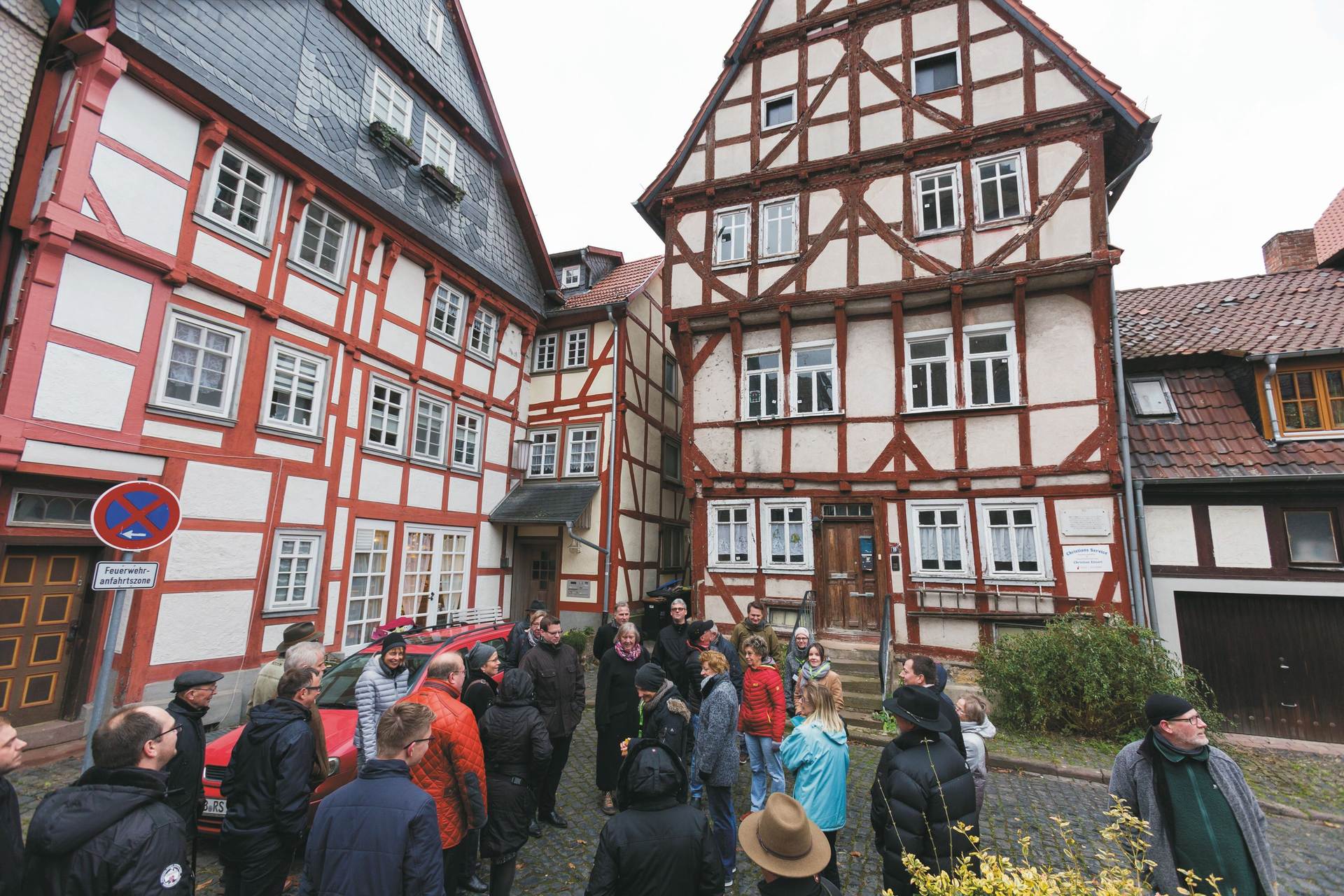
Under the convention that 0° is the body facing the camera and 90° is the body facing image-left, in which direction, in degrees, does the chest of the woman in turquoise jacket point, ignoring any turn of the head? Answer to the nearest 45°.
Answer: approximately 135°

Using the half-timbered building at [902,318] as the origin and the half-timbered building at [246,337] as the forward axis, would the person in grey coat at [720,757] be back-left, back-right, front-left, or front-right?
front-left

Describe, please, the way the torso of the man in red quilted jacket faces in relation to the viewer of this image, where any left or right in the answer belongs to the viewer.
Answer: facing away from the viewer and to the right of the viewer

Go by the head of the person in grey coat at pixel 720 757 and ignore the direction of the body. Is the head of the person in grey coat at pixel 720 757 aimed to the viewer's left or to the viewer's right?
to the viewer's left

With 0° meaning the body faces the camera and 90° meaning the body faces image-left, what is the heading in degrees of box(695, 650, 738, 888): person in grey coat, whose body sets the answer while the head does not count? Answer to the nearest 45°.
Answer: approximately 90°

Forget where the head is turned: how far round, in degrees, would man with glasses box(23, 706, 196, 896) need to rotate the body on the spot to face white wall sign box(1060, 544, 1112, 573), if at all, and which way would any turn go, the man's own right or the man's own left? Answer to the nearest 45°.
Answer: approximately 45° to the man's own right

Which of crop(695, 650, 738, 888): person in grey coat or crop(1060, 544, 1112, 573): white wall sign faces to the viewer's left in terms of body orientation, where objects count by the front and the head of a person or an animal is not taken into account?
the person in grey coat

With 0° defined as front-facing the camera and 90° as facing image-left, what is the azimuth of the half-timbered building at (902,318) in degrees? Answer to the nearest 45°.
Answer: approximately 0°

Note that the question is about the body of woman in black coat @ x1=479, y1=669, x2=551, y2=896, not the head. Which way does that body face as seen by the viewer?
away from the camera

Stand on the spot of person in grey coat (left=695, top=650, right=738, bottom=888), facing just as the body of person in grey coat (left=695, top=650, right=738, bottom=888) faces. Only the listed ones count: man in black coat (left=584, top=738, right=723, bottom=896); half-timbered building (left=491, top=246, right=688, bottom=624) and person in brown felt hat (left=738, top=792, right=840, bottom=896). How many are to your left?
2

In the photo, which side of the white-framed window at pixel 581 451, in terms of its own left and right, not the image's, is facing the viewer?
front

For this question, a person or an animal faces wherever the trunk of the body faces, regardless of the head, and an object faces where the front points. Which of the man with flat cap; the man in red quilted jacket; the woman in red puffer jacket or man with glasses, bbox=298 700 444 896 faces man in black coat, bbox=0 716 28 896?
the woman in red puffer jacket

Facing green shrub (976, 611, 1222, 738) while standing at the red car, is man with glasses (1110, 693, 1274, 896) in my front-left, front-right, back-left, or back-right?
front-right

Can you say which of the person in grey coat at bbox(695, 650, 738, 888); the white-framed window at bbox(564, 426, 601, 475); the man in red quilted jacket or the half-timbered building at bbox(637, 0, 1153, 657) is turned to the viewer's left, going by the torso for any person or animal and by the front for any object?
the person in grey coat

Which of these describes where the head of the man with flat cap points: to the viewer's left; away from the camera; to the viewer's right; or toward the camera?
to the viewer's right

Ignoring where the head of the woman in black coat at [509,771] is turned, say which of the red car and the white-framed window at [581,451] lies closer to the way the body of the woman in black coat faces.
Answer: the white-framed window
